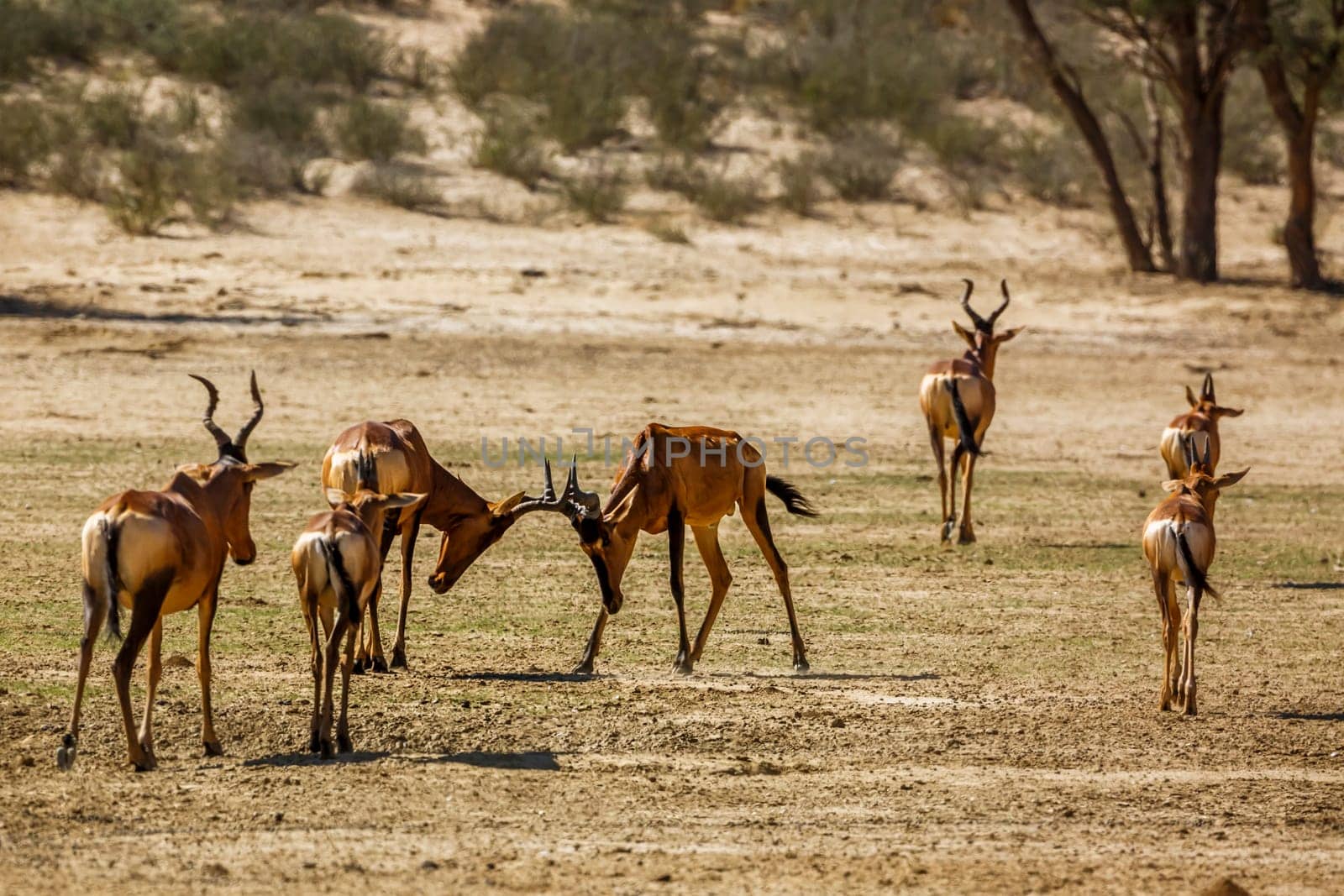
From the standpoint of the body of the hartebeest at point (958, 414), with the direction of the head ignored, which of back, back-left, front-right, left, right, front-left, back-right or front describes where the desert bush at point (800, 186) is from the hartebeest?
front

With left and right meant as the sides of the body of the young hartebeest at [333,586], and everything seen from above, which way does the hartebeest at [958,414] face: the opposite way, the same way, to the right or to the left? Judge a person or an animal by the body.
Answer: the same way

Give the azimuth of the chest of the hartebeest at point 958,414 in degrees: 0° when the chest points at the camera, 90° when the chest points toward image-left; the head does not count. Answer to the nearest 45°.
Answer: approximately 180°

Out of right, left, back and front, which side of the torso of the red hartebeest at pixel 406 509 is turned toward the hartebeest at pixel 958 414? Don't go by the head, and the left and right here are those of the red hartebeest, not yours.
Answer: front

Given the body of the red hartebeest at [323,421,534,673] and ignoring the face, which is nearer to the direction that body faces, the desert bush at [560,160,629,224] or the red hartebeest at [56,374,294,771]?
the desert bush

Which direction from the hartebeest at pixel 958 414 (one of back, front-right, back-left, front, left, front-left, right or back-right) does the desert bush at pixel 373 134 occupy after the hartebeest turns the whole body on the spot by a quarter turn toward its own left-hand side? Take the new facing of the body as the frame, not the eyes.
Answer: front-right

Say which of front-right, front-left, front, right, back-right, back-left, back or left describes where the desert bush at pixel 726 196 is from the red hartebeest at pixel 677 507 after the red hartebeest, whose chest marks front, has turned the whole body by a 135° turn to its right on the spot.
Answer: front-left

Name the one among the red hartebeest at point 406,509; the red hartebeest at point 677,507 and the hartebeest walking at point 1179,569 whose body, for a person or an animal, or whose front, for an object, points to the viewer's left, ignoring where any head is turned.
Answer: the red hartebeest at point 677,507

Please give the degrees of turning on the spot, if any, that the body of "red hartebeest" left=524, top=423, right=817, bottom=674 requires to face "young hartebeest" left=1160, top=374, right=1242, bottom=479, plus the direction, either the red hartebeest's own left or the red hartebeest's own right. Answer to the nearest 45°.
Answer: approximately 135° to the red hartebeest's own right

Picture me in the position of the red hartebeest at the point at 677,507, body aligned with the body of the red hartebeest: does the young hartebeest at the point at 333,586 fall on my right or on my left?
on my left

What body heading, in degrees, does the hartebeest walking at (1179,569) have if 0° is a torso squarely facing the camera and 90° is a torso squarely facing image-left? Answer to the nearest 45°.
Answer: approximately 180°

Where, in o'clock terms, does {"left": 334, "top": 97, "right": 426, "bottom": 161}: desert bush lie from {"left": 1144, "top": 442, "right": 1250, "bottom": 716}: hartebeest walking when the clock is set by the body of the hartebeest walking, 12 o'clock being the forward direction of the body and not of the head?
The desert bush is roughly at 11 o'clock from the hartebeest walking.

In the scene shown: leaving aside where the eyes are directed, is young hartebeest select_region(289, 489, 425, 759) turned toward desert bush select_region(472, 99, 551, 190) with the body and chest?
yes

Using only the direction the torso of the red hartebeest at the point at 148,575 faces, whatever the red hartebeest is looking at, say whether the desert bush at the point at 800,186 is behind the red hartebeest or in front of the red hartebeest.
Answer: in front

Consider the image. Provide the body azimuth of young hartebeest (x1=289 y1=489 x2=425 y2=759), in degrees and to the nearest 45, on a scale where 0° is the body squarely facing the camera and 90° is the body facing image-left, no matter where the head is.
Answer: approximately 180°

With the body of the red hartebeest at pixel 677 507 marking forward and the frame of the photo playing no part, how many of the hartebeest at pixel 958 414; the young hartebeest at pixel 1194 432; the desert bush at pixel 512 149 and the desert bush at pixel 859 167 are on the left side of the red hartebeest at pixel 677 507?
0

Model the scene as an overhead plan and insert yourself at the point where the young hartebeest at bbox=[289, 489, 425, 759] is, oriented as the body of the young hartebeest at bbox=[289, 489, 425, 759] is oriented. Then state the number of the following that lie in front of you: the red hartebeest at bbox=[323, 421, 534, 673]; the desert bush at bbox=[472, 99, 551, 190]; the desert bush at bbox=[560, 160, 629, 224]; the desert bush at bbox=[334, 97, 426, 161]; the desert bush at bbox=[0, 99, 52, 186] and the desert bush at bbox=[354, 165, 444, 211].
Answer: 6

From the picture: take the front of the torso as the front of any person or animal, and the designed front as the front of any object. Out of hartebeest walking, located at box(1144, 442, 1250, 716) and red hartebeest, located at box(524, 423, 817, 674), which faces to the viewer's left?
the red hartebeest

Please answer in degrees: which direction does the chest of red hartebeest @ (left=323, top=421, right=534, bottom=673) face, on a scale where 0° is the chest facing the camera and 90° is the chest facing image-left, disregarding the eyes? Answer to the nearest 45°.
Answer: approximately 225°

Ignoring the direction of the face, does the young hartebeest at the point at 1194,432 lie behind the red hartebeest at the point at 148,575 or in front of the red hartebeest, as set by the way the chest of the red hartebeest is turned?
in front
